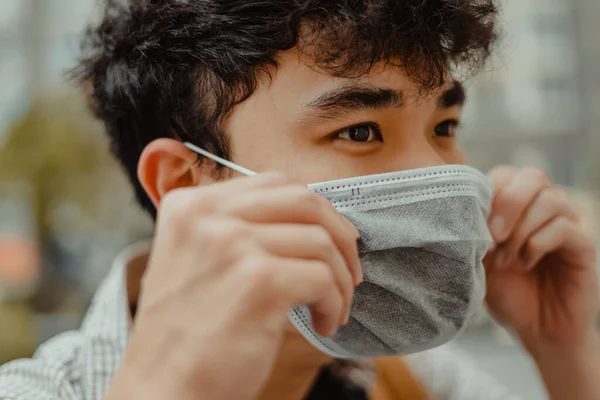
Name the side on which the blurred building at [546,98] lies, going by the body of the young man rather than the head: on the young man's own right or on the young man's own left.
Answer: on the young man's own left

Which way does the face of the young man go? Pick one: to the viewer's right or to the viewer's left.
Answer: to the viewer's right

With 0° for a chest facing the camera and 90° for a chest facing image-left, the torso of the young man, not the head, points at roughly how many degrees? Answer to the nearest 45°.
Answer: approximately 315°
